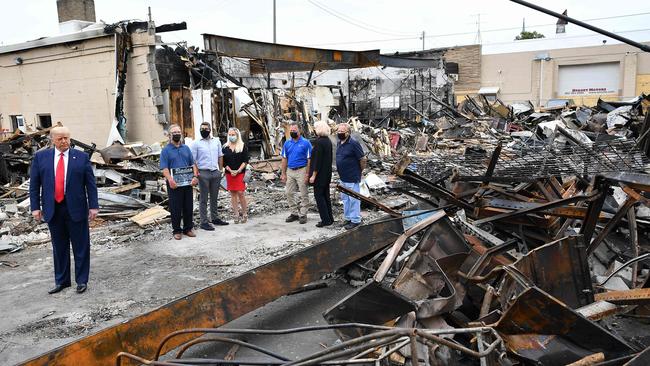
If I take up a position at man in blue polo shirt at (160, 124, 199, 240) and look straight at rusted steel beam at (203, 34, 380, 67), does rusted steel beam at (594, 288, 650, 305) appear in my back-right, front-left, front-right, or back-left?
back-right

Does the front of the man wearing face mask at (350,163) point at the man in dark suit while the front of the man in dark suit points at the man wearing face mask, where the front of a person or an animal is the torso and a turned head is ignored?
no

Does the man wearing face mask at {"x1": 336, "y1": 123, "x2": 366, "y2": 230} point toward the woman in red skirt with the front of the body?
no

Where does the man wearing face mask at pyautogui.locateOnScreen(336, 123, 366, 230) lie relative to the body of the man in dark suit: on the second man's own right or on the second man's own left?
on the second man's own left

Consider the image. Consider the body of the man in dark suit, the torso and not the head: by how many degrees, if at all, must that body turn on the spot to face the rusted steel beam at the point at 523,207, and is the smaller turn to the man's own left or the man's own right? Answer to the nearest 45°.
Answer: approximately 45° to the man's own left

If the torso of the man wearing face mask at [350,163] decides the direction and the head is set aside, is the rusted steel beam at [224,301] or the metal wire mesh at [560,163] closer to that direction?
the rusted steel beam

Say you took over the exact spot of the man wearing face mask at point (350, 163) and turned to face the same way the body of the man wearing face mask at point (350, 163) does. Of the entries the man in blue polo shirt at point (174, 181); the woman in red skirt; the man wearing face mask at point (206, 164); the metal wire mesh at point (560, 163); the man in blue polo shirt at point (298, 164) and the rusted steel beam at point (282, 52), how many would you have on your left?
1

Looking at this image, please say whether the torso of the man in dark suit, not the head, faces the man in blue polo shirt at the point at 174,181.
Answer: no

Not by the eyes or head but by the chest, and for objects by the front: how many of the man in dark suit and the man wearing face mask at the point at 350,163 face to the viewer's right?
0

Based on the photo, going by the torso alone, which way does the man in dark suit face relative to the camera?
toward the camera

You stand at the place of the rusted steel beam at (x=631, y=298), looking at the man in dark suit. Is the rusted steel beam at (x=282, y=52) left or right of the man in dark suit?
right

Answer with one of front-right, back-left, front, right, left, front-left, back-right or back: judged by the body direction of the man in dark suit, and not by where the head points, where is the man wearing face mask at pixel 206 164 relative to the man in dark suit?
back-left

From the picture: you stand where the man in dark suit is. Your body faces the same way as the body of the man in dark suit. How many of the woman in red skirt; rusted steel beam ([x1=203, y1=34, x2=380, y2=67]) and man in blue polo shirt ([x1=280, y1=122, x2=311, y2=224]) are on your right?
0

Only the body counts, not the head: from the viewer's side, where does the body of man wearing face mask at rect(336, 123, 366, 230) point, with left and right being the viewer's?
facing the viewer and to the left of the viewer

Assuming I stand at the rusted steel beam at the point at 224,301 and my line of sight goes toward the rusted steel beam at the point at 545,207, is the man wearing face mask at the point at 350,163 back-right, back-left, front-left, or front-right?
front-left

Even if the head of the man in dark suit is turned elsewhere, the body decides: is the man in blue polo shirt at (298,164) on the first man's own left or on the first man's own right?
on the first man's own left

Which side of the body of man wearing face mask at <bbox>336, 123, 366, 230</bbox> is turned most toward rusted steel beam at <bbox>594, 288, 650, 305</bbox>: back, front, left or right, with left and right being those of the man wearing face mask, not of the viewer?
left
